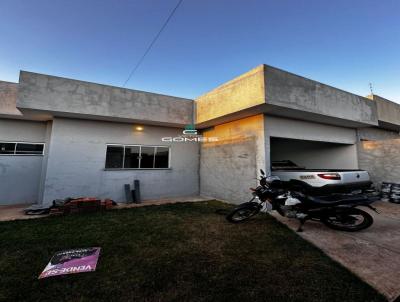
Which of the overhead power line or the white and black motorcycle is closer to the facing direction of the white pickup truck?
the overhead power line

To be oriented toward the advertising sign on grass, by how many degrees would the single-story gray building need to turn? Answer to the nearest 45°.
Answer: approximately 45° to its right

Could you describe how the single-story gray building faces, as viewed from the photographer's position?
facing the viewer and to the right of the viewer

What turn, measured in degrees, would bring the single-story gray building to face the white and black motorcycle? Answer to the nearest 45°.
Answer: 0° — it already faces it

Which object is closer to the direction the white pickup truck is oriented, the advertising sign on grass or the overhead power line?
the overhead power line

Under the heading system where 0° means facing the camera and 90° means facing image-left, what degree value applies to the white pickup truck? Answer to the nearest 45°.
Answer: approximately 135°
